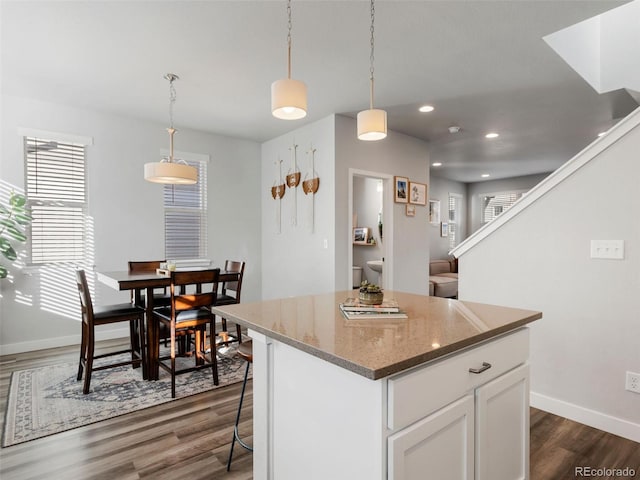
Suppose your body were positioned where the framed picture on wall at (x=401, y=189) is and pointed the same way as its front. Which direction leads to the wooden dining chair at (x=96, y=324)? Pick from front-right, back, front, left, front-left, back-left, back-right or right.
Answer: right

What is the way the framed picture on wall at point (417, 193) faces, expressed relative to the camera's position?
facing the viewer and to the right of the viewer

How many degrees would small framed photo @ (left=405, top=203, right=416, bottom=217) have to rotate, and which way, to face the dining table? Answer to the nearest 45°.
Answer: approximately 90° to its right

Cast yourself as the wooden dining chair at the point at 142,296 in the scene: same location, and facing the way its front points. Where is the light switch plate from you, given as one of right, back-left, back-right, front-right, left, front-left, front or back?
front-left

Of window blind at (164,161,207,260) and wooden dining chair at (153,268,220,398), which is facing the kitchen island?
the window blind

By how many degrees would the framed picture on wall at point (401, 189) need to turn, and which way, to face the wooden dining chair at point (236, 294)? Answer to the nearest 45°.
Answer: approximately 90° to its right

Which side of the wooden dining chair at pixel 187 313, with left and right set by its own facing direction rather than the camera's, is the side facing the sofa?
right

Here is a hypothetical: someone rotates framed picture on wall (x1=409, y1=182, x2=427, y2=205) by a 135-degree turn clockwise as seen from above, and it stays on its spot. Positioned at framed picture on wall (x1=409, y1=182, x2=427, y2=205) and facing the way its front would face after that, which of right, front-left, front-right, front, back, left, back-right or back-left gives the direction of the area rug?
front-left

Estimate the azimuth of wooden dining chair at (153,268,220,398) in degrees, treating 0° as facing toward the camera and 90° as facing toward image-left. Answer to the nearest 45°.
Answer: approximately 135°
